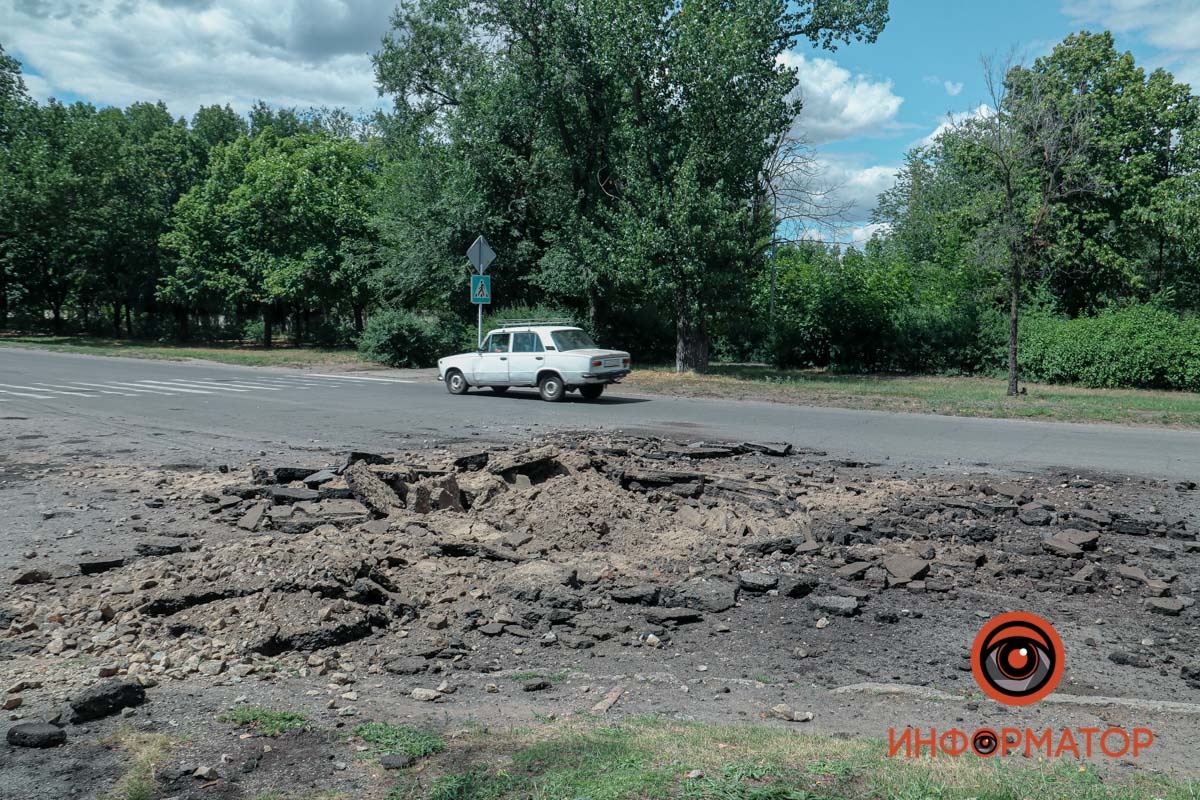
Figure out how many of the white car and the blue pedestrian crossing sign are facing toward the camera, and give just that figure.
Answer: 1

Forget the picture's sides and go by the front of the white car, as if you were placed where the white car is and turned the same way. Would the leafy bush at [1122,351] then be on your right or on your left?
on your right

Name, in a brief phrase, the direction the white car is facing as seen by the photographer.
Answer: facing away from the viewer and to the left of the viewer

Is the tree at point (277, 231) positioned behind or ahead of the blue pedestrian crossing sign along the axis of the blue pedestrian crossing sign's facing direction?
behind

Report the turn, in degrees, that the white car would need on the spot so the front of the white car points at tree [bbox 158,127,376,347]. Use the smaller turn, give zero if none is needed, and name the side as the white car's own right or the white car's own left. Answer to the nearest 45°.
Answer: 0° — it already faces it

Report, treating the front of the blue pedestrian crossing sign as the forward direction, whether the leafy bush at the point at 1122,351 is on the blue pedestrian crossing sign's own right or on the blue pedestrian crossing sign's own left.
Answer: on the blue pedestrian crossing sign's own left

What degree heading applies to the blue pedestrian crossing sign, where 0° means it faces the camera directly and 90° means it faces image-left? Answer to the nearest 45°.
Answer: approximately 0°

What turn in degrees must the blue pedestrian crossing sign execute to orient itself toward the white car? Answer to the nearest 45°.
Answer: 0° — it already faces it

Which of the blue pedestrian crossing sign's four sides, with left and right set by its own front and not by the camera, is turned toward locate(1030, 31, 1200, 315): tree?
left
